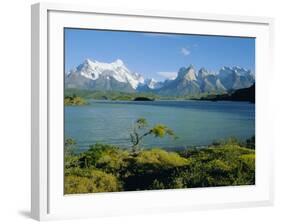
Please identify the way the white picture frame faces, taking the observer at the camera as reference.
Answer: facing the viewer and to the right of the viewer
